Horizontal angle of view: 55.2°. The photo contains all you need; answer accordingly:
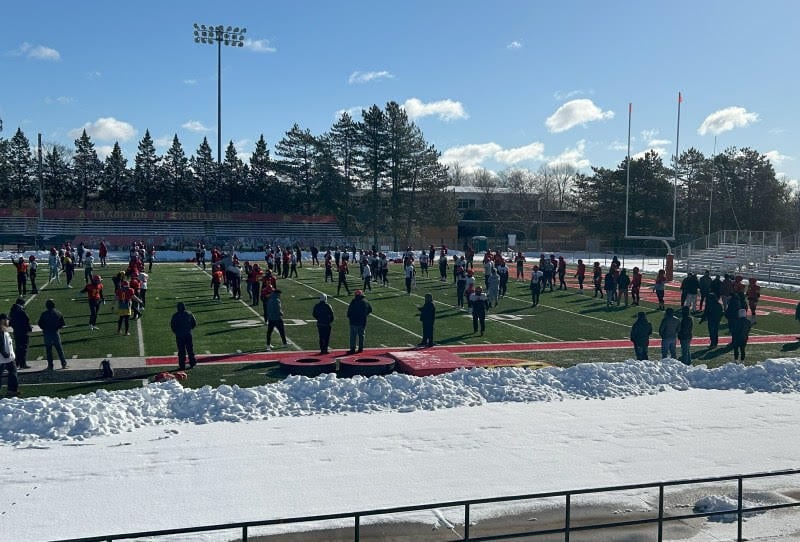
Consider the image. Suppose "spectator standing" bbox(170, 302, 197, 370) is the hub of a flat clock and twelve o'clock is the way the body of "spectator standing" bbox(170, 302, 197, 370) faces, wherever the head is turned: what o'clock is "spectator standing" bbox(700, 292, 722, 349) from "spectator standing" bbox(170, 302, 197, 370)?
"spectator standing" bbox(700, 292, 722, 349) is roughly at 3 o'clock from "spectator standing" bbox(170, 302, 197, 370).

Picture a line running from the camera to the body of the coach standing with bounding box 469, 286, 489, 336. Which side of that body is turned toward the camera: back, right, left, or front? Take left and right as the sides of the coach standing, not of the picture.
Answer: back

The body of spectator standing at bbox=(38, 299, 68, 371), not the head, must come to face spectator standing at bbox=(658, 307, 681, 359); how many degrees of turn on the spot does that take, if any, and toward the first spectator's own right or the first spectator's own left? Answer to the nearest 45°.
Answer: approximately 90° to the first spectator's own right

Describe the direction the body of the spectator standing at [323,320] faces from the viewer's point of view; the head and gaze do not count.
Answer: away from the camera

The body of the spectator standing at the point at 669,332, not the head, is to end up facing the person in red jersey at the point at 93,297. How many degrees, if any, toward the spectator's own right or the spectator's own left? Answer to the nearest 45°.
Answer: approximately 90° to the spectator's own left

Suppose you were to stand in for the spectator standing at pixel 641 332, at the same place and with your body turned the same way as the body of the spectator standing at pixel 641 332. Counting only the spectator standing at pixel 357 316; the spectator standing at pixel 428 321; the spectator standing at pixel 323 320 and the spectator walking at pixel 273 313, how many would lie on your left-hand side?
4

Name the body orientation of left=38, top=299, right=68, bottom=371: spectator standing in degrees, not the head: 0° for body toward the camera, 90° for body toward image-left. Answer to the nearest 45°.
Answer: approximately 180°

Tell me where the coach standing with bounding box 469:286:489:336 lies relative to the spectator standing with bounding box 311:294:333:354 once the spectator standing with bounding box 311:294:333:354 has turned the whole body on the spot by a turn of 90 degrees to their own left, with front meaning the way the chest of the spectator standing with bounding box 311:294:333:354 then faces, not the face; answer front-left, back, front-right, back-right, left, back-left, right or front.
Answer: back-right

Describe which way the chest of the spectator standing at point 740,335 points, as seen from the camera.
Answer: away from the camera

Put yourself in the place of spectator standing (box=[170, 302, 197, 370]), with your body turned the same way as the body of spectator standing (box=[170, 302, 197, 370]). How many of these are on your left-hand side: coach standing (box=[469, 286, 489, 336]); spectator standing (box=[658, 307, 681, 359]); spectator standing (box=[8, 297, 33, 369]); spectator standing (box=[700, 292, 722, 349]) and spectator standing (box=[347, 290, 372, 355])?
1

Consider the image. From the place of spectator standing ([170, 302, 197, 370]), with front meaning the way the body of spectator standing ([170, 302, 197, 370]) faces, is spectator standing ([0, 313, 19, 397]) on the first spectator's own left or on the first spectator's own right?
on the first spectator's own left

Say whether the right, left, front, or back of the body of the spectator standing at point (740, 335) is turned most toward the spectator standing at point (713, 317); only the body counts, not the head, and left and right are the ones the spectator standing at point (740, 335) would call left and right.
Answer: front

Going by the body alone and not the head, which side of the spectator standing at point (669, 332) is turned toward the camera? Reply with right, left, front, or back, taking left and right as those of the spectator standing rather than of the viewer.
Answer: back

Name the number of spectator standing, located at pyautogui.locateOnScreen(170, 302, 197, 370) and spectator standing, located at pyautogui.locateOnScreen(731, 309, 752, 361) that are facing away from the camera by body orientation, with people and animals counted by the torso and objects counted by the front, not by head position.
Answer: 2

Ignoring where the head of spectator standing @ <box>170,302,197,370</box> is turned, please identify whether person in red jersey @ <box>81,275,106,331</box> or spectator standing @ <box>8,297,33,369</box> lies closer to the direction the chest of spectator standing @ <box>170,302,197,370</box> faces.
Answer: the person in red jersey

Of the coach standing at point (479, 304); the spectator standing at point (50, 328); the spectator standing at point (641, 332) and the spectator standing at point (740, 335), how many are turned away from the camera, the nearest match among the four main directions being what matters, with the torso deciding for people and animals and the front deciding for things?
4

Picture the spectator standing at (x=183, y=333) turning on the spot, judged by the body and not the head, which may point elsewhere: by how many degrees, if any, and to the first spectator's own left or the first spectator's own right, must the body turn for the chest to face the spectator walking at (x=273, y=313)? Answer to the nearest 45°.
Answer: approximately 45° to the first spectator's own right

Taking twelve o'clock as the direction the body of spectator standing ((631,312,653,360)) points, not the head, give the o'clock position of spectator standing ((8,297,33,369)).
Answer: spectator standing ((8,297,33,369)) is roughly at 8 o'clock from spectator standing ((631,312,653,360)).

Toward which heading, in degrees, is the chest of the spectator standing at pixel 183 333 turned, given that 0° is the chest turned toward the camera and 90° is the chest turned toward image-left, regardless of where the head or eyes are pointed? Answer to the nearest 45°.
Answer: approximately 180°
